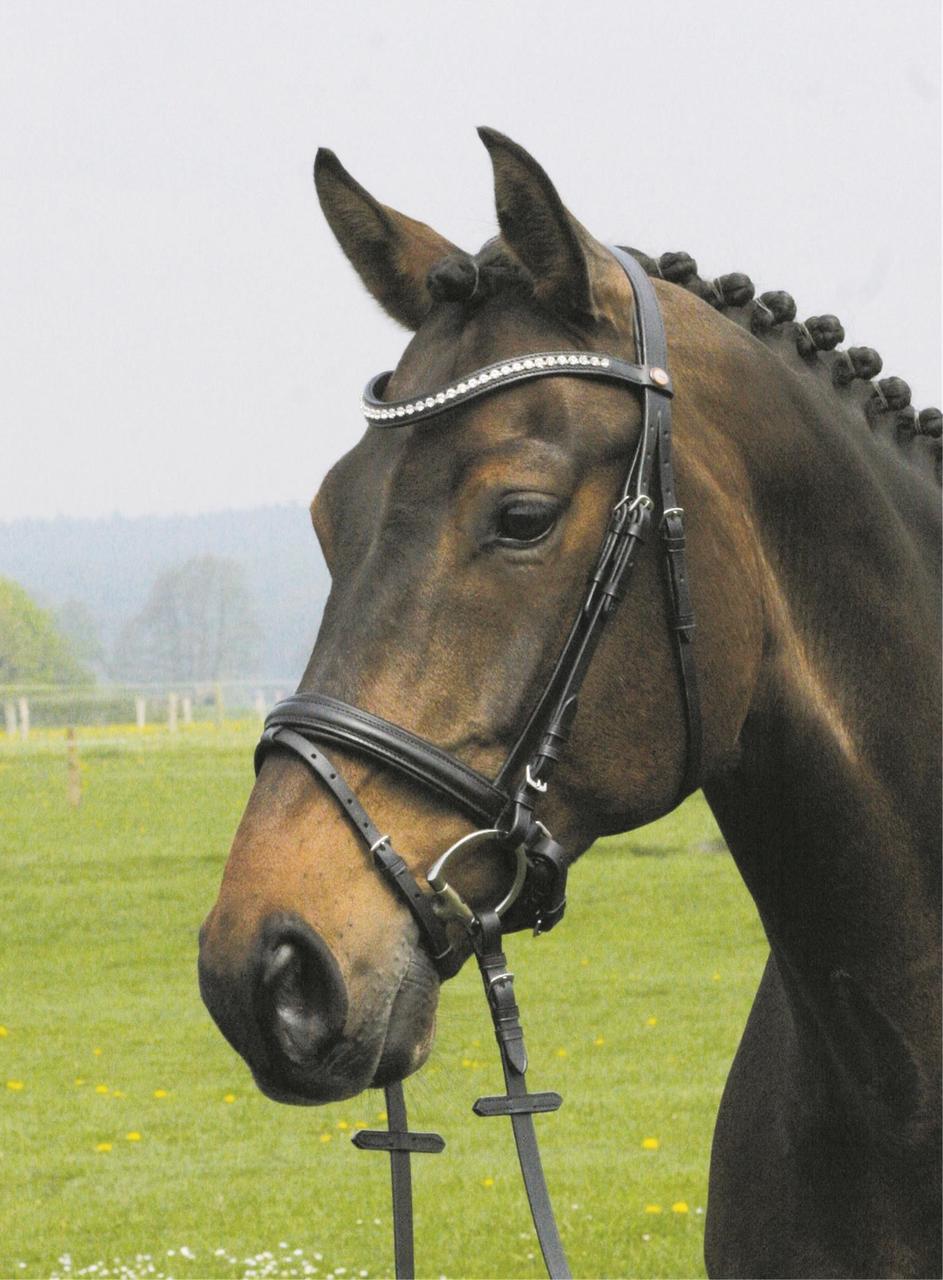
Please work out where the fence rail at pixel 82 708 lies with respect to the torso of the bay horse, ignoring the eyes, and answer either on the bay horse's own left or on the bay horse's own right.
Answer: on the bay horse's own right

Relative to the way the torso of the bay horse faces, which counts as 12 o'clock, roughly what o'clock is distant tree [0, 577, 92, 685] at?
The distant tree is roughly at 4 o'clock from the bay horse.

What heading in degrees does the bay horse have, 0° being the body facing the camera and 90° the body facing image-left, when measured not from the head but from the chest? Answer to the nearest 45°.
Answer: approximately 45°
